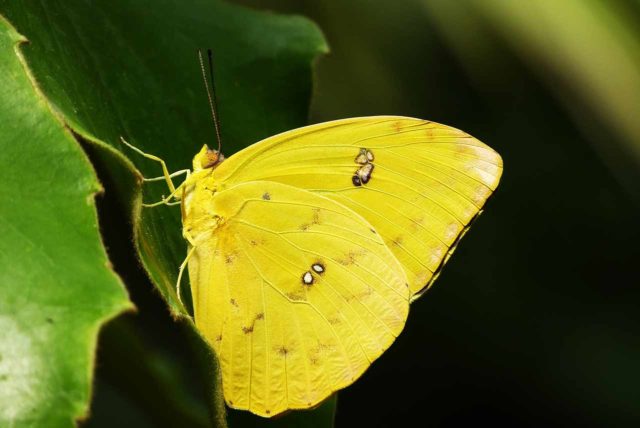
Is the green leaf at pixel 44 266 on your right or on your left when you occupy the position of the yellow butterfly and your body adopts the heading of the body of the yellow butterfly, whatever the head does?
on your left

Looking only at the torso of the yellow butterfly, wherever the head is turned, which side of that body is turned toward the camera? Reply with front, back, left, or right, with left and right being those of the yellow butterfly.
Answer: left
